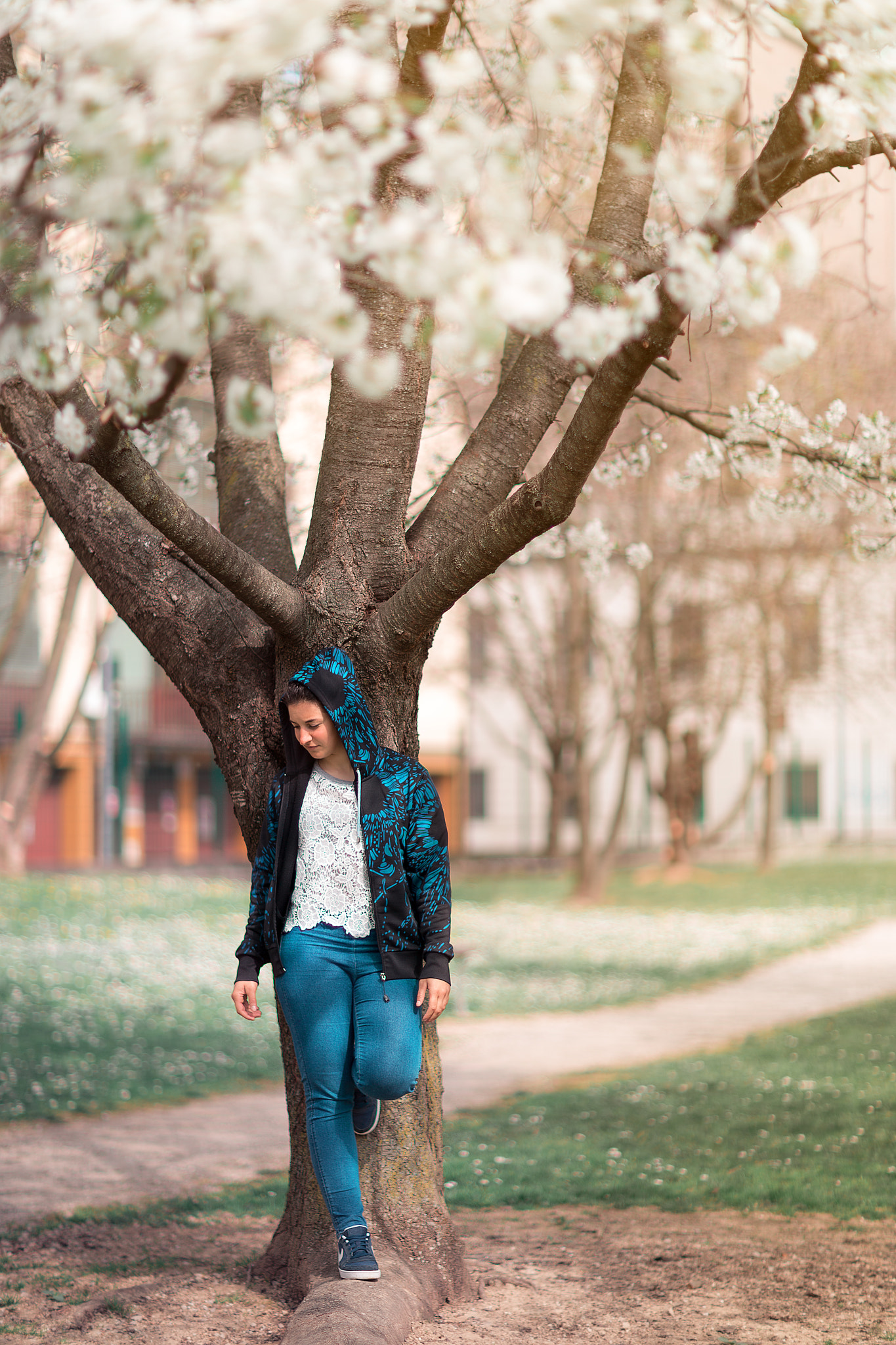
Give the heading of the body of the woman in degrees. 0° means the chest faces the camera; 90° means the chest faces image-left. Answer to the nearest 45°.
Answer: approximately 0°
